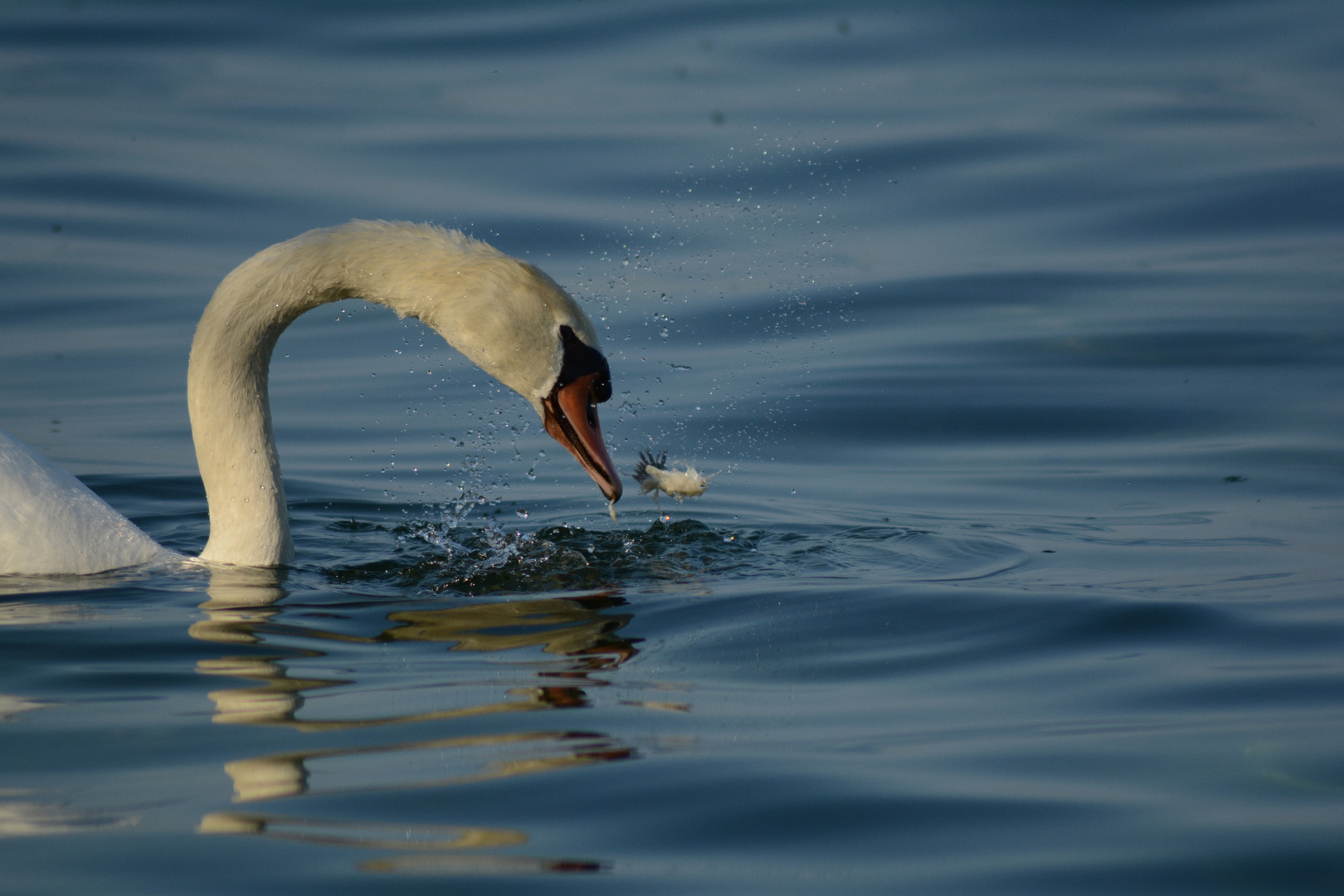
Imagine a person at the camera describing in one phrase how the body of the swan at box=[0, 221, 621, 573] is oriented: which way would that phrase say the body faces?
to the viewer's right

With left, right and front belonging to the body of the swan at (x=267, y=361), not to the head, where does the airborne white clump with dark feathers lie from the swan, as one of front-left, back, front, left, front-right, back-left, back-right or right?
front
